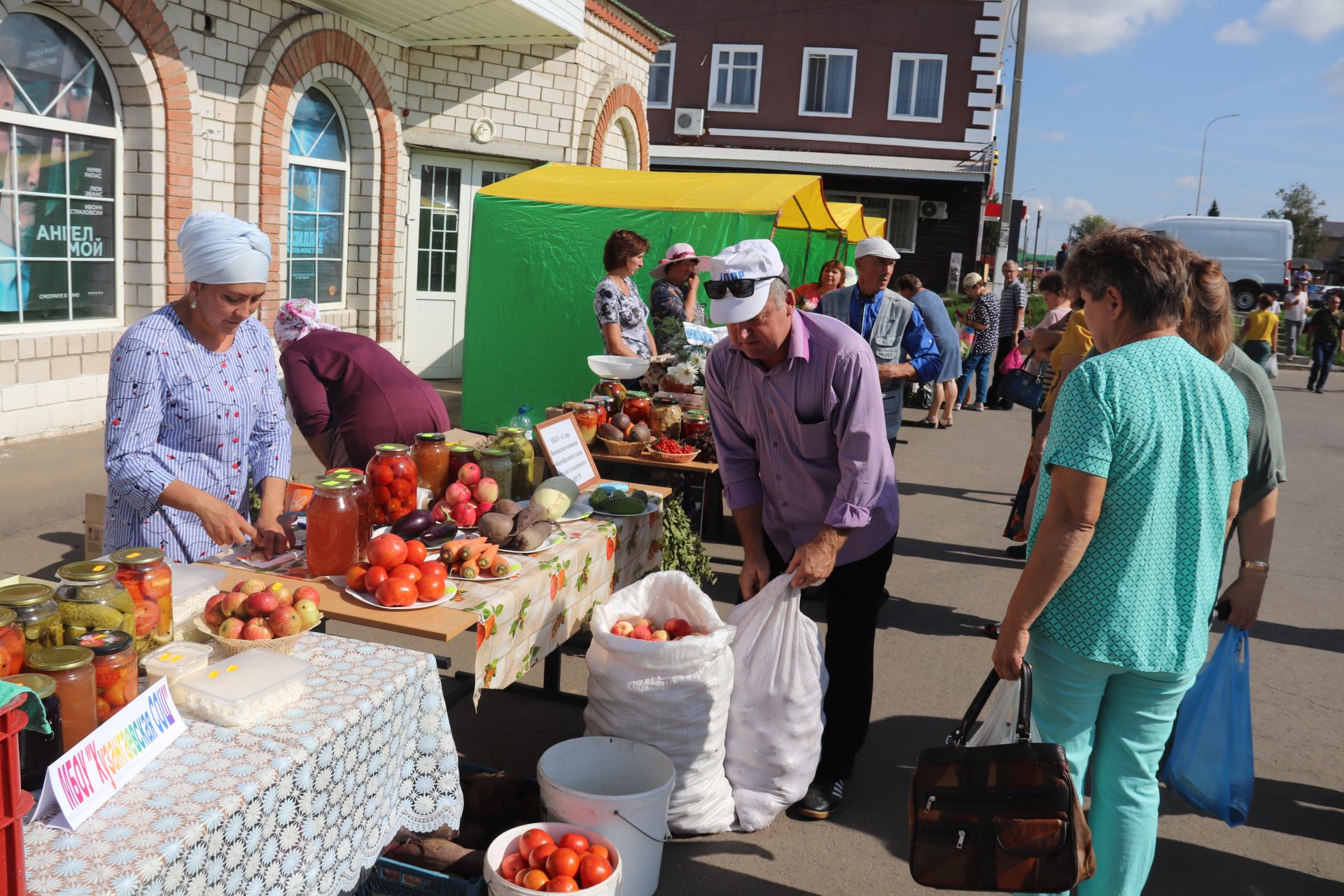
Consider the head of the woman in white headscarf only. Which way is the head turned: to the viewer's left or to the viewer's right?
to the viewer's right

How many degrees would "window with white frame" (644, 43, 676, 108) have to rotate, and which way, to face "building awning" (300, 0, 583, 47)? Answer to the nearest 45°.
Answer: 0° — it already faces it

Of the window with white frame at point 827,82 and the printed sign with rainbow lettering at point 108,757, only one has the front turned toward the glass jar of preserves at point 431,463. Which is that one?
the window with white frame

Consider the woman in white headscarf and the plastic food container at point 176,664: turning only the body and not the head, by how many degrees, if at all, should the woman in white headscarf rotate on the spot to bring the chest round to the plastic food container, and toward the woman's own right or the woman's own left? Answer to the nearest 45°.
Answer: approximately 45° to the woman's own right

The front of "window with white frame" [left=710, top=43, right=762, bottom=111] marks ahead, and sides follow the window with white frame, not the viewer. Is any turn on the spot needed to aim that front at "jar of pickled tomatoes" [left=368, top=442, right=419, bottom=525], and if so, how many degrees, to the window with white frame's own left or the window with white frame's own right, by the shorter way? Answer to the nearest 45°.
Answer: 0° — it already faces it

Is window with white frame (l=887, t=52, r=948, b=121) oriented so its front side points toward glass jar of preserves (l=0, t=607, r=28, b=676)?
yes

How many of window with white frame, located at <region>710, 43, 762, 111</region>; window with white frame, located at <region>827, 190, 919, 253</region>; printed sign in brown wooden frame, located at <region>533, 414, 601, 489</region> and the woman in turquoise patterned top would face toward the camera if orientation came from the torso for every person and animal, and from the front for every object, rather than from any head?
3
